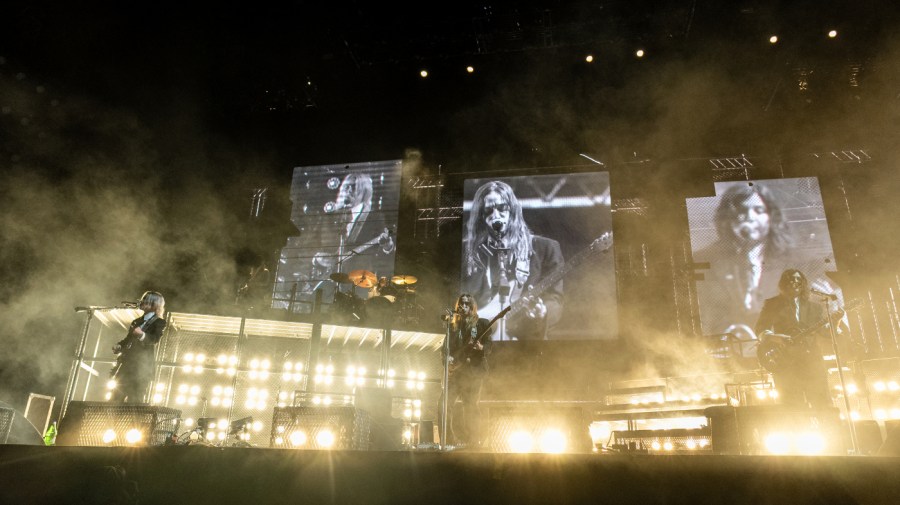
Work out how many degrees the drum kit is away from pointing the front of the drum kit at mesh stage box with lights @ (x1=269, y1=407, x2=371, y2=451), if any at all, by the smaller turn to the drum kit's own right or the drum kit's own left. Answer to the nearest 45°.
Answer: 0° — it already faces it

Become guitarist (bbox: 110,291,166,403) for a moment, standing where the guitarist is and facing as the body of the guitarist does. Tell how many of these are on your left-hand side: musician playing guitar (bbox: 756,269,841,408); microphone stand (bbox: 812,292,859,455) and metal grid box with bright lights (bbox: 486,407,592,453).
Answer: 3

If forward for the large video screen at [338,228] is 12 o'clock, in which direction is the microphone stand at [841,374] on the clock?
The microphone stand is roughly at 11 o'clock from the large video screen.

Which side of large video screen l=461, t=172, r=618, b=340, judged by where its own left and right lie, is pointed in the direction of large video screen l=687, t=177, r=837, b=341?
left

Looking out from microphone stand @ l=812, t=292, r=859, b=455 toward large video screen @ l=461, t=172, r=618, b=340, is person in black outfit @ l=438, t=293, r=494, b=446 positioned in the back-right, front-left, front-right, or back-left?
front-left

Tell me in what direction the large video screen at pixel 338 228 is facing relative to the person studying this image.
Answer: facing the viewer

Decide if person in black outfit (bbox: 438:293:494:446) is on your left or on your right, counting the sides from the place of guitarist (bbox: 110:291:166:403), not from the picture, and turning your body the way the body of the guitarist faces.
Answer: on your left

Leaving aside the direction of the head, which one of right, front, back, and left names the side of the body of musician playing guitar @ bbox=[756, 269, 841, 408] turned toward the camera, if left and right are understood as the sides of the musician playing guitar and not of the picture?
front

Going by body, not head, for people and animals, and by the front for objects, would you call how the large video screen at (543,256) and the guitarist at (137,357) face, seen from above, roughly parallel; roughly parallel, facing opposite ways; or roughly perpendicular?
roughly perpendicular

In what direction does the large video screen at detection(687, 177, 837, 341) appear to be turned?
toward the camera
